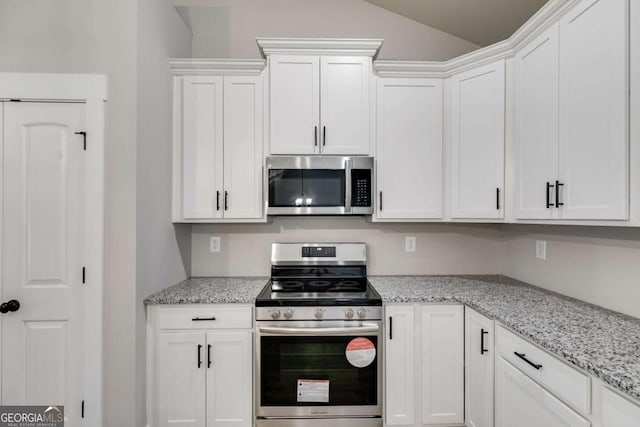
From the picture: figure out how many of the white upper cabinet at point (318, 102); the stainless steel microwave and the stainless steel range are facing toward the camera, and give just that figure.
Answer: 3

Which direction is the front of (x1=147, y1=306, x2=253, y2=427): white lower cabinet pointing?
toward the camera

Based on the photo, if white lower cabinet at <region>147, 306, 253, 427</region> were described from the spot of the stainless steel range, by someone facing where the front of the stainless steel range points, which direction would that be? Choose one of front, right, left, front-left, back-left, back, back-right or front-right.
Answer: right

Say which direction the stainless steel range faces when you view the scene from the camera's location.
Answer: facing the viewer

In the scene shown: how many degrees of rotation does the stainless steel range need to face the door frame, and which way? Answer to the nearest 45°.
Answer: approximately 90° to its right

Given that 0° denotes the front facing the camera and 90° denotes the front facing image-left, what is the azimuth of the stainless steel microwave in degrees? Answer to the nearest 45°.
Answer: approximately 0°

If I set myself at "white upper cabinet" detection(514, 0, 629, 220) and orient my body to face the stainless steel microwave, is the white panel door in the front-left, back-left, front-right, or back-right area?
front-left

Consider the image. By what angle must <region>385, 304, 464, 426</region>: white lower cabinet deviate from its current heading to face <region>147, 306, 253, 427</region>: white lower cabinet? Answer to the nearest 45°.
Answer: approximately 90° to its right
